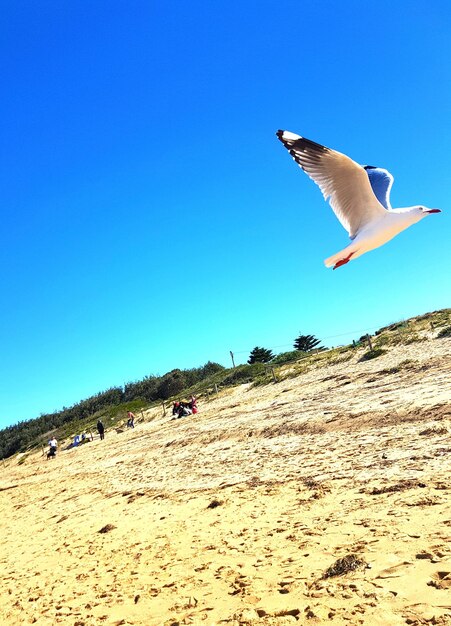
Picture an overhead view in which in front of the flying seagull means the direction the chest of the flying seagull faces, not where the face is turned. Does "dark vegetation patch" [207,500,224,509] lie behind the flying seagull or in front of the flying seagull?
behind

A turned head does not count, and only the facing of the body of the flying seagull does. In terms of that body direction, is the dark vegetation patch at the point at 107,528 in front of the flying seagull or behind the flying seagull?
behind

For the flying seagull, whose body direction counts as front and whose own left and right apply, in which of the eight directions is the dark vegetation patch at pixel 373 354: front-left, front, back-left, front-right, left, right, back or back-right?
left

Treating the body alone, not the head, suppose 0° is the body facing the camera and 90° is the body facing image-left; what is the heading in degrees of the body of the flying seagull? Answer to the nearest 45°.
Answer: approximately 270°

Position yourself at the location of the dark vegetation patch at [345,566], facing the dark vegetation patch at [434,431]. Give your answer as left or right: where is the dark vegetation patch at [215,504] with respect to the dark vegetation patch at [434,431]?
left

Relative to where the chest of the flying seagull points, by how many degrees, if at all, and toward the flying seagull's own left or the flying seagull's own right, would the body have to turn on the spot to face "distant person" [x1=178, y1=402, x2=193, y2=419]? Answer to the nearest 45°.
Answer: approximately 135° to the flying seagull's own left
